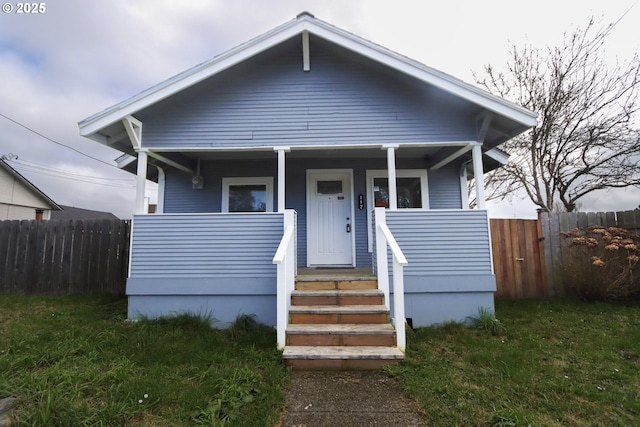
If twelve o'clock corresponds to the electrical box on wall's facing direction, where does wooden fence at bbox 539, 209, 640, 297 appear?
The wooden fence is roughly at 10 o'clock from the electrical box on wall.

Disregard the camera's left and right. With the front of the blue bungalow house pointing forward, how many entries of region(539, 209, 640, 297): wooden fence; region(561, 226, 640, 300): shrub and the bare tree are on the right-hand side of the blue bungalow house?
0

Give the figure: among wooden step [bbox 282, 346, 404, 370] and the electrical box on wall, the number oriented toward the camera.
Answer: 2

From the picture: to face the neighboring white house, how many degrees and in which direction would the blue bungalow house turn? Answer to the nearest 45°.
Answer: approximately 135° to its right

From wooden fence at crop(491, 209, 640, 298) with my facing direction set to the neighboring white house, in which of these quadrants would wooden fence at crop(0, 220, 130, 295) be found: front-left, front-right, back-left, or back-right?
front-left

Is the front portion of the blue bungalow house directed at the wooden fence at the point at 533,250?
no

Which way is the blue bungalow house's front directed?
toward the camera

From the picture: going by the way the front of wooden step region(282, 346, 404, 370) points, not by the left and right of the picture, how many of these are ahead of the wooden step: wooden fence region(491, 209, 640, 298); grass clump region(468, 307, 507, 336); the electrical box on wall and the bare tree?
0

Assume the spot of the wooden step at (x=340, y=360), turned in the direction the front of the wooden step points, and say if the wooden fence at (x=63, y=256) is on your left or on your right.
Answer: on your right

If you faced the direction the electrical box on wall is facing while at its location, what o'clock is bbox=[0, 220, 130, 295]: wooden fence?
The wooden fence is roughly at 4 o'clock from the electrical box on wall.

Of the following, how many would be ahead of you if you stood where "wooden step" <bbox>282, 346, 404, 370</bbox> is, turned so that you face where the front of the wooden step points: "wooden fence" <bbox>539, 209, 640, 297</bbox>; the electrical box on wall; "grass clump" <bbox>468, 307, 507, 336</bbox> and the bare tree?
0

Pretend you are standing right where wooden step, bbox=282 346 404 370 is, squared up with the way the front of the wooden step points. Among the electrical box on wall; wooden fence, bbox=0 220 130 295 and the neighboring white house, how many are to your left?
0

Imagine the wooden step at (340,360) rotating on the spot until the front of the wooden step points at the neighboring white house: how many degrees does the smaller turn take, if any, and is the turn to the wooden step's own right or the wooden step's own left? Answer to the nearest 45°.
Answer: approximately 135° to the wooden step's own right

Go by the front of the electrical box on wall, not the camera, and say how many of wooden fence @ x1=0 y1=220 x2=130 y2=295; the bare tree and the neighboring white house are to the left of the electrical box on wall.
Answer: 1

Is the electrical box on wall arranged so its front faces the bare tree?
no

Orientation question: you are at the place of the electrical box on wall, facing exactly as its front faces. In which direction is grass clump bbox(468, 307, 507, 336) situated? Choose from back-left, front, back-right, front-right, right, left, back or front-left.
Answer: front-left

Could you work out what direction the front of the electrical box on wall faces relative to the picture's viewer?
facing the viewer

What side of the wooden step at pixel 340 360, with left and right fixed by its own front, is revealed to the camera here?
front

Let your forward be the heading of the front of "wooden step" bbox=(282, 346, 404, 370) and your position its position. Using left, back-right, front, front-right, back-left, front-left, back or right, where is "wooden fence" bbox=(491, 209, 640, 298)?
back-left

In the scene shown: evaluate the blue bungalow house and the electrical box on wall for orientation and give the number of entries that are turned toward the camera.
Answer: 2
